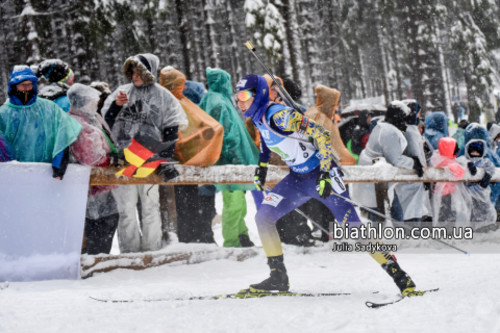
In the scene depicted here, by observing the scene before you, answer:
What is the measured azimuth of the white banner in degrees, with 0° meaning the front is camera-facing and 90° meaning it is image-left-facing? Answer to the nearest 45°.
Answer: approximately 0°

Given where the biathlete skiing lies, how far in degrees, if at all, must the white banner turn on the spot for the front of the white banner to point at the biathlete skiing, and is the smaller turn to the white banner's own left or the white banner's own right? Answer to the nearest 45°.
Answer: approximately 45° to the white banner's own left
